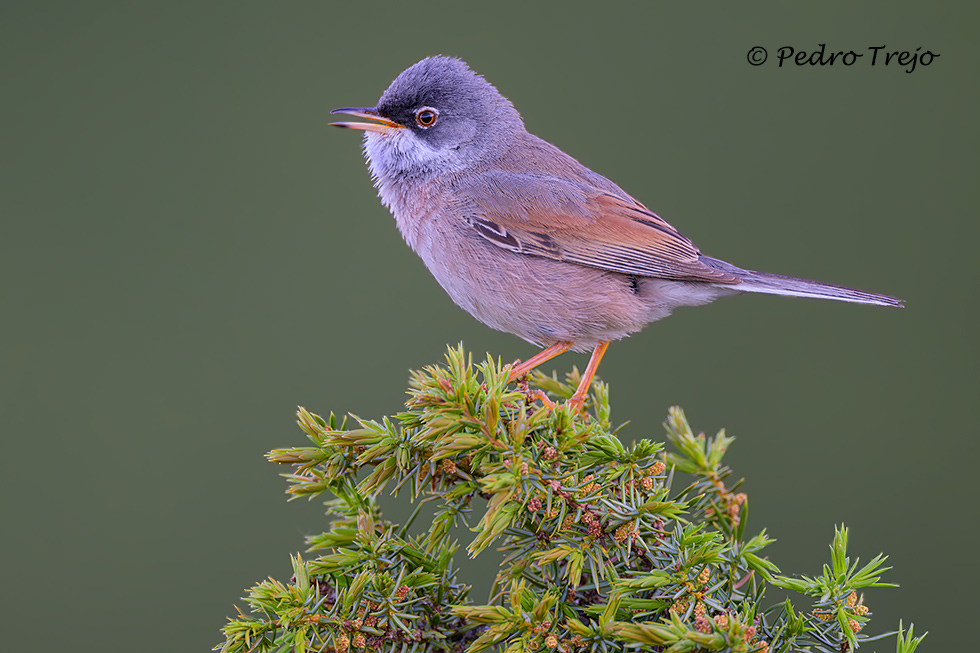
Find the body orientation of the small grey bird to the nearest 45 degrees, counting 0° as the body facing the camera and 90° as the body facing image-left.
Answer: approximately 90°
